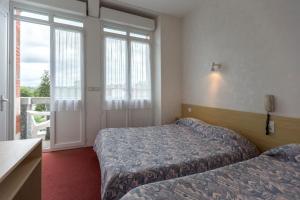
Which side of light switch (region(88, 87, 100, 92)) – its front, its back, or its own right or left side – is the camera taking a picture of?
front

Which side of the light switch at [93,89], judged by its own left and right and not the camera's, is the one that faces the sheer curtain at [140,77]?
left

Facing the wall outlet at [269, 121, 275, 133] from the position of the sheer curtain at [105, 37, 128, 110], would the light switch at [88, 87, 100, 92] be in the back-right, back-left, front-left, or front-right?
back-right

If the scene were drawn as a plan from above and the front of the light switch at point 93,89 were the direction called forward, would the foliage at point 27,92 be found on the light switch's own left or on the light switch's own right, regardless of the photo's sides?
on the light switch's own right

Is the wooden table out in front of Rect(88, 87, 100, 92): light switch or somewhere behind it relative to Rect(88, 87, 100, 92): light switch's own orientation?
in front

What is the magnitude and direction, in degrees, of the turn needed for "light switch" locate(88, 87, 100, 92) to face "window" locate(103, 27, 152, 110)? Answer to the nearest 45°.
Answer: approximately 90° to its left

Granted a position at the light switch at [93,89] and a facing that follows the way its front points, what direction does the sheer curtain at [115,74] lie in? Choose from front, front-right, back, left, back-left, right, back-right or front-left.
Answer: left

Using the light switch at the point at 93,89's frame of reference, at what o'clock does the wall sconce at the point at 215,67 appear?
The wall sconce is roughly at 10 o'clock from the light switch.

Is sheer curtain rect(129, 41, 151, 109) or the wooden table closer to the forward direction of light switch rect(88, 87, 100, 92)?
the wooden table

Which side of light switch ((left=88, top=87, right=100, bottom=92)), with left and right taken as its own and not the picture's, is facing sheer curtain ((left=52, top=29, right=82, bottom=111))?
right
